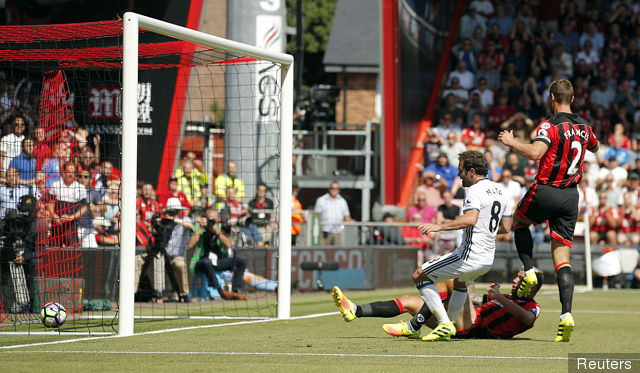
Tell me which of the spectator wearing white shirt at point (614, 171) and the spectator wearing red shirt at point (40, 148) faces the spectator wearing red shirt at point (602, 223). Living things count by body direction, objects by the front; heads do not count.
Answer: the spectator wearing white shirt

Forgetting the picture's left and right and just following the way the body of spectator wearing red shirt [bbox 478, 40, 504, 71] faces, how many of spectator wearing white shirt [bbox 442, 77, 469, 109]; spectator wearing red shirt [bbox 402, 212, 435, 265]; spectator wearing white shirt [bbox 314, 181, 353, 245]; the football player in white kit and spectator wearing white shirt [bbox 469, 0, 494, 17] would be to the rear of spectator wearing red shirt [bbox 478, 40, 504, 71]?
1

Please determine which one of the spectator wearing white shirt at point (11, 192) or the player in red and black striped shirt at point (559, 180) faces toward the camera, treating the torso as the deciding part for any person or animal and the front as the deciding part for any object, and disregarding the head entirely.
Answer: the spectator wearing white shirt

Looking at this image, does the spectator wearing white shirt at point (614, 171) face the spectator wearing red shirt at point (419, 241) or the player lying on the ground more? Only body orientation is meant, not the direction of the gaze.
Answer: the player lying on the ground

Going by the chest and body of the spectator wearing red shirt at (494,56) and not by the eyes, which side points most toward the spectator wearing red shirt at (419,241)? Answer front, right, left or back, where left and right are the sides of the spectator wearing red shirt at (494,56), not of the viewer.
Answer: front

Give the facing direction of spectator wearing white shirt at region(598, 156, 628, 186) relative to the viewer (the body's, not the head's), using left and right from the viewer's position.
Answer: facing the viewer

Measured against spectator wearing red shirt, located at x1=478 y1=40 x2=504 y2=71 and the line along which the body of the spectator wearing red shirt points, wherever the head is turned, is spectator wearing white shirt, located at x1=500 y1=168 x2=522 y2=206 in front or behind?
in front

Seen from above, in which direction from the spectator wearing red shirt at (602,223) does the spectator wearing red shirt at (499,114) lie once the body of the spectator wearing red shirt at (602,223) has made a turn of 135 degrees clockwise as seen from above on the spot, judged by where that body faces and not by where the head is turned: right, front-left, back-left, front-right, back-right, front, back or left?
front

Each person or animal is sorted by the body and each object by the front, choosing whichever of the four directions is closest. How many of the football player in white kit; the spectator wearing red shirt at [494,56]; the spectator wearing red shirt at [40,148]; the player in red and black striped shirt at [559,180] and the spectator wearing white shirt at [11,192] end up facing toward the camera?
3

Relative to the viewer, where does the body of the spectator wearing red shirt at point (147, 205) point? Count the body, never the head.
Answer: toward the camera

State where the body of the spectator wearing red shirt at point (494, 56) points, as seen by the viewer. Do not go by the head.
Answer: toward the camera

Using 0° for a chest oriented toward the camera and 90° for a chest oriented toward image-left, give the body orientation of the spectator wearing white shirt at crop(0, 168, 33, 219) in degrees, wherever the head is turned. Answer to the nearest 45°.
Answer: approximately 0°

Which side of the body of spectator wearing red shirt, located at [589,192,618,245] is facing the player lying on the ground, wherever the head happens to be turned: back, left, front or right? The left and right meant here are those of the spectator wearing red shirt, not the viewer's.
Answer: front
